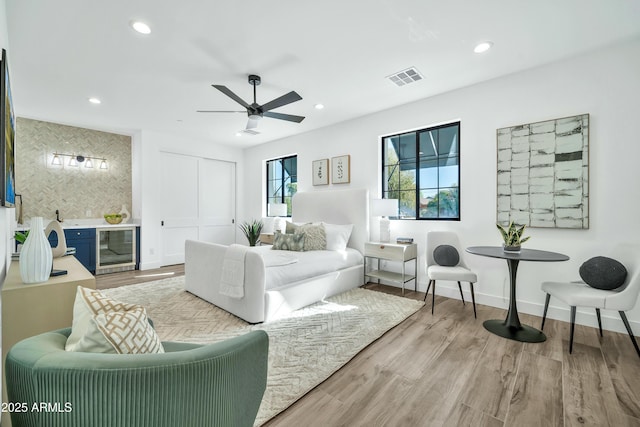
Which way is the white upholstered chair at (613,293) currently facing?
to the viewer's left

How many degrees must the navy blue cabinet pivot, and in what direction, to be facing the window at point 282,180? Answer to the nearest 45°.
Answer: approximately 90° to its left

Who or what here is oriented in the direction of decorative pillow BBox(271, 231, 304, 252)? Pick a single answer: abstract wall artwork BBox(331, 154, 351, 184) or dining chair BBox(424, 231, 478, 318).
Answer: the abstract wall artwork

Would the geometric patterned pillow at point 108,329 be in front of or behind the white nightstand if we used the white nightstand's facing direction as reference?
in front

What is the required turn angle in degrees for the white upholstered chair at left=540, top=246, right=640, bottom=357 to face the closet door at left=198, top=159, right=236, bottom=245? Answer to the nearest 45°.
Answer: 0° — it already faces it

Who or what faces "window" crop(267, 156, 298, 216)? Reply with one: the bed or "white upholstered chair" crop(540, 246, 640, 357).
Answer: the white upholstered chair

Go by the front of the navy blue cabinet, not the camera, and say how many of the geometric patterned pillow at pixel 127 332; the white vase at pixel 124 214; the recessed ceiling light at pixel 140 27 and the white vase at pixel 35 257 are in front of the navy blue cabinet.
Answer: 3

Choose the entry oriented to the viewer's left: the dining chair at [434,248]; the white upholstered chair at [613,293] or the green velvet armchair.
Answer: the white upholstered chair

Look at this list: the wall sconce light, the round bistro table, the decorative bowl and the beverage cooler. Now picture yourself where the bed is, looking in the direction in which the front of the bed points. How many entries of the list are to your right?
3

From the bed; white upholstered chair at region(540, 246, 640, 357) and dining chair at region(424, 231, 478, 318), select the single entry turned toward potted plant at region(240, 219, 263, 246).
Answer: the white upholstered chair

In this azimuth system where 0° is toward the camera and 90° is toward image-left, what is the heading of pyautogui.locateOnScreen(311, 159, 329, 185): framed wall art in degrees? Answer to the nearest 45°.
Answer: approximately 45°

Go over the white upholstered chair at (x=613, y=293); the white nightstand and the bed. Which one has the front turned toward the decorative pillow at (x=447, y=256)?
the white upholstered chair

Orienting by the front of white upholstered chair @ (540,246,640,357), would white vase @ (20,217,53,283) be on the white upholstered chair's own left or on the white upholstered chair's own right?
on the white upholstered chair's own left

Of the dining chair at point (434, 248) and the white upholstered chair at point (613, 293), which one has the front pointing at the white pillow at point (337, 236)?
the white upholstered chair
